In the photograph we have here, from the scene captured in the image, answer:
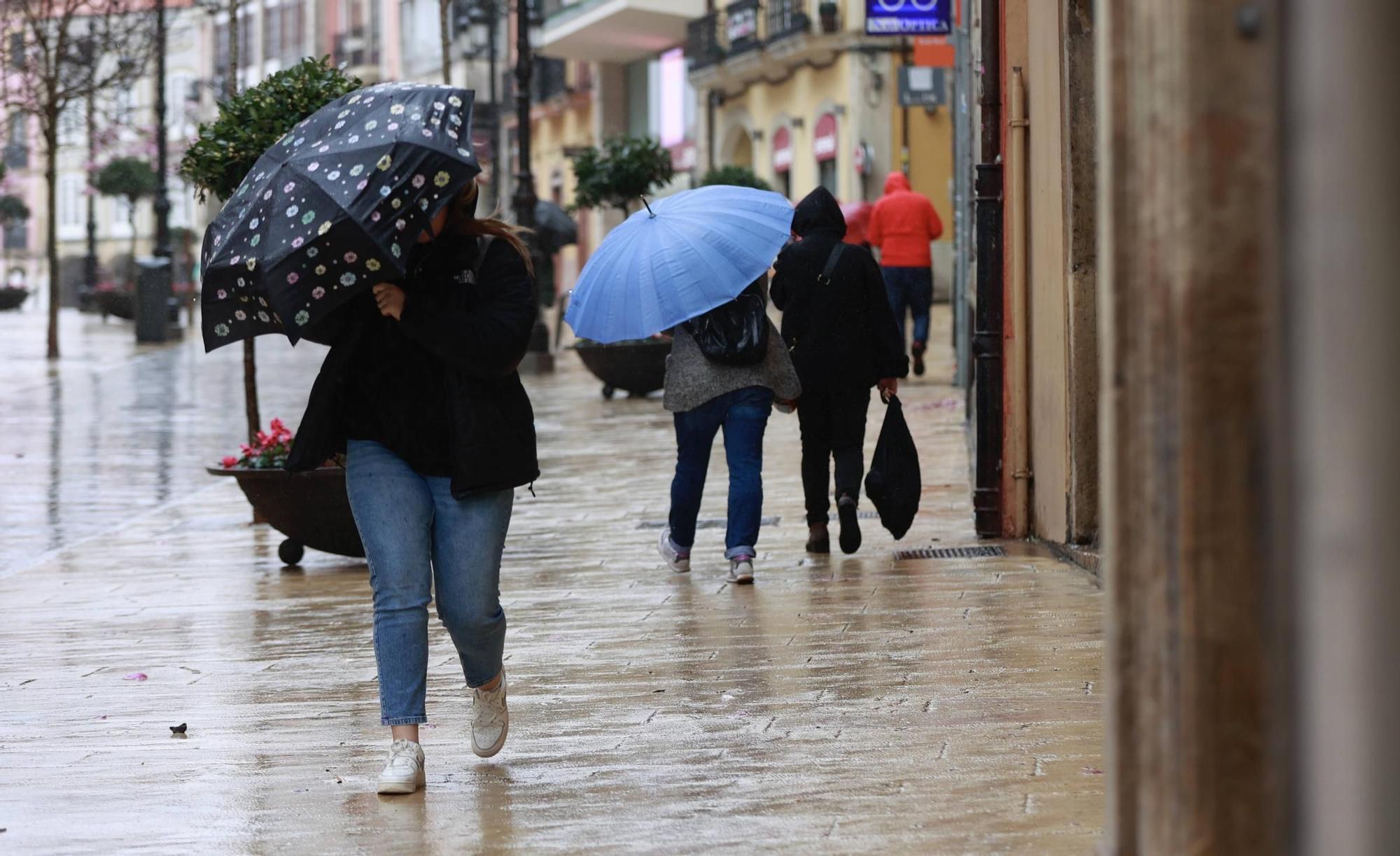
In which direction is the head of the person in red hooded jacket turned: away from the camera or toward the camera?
away from the camera

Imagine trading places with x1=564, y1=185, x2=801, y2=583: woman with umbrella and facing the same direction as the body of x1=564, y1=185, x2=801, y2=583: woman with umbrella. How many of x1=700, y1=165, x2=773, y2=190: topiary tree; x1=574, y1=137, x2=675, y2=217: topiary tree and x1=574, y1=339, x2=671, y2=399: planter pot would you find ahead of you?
3

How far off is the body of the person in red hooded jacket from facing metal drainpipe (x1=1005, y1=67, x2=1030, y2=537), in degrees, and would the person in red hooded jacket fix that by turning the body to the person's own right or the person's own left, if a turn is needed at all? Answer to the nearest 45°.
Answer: approximately 180°

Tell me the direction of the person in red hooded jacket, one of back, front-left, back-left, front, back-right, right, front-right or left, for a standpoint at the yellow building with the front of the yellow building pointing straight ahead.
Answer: front-left

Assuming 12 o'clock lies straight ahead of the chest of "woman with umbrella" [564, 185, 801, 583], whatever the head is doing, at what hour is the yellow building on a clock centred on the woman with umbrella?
The yellow building is roughly at 12 o'clock from the woman with umbrella.

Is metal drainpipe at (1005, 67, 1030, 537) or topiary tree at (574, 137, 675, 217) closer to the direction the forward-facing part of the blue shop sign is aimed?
the metal drainpipe

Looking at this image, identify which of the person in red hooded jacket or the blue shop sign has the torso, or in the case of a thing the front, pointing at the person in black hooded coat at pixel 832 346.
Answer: the blue shop sign

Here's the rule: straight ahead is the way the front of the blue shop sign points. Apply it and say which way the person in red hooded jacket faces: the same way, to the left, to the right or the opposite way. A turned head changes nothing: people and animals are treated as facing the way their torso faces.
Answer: the opposite way

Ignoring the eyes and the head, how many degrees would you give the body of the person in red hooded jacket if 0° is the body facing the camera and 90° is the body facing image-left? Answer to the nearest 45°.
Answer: approximately 180°

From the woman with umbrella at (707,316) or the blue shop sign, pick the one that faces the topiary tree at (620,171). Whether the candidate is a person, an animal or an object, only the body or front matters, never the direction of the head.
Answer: the woman with umbrella

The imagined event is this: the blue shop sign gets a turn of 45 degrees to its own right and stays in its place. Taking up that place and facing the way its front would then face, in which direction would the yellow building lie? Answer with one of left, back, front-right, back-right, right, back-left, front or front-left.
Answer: back-right

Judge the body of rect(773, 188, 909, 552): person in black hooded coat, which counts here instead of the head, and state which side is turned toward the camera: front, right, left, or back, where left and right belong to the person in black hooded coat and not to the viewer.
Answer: back
